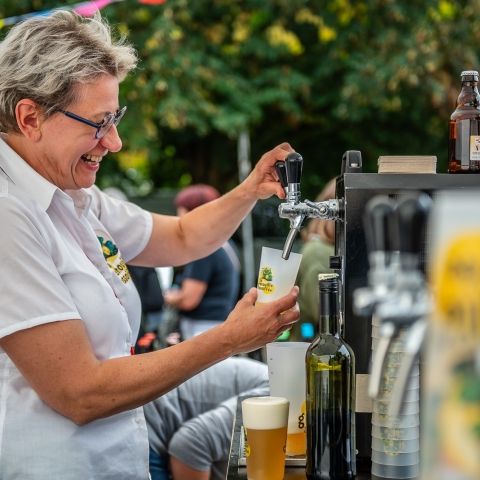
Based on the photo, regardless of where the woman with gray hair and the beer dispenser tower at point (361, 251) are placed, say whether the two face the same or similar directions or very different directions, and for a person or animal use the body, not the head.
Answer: very different directions

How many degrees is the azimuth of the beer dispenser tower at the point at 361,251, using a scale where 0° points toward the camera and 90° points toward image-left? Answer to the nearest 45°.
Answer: approximately 90°

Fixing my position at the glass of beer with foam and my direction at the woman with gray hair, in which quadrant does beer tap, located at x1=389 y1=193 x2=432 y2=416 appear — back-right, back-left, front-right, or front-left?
back-left

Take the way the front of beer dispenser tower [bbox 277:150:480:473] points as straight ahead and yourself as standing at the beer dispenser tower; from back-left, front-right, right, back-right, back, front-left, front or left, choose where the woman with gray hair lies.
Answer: front

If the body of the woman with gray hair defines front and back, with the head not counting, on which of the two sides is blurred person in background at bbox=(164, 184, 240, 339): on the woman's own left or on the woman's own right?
on the woman's own left

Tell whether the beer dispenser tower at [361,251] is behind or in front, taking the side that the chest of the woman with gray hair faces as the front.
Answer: in front

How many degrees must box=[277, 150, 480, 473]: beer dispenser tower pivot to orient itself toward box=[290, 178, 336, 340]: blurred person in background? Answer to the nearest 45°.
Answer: approximately 90° to its right

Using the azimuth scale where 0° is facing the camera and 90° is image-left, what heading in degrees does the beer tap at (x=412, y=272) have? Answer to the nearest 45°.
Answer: approximately 90°

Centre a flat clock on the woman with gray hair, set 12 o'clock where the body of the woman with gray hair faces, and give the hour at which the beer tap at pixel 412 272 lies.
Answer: The beer tap is roughly at 2 o'clock from the woman with gray hair.

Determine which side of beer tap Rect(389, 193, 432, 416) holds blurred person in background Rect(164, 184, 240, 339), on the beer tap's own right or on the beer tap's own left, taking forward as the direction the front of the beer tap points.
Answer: on the beer tap's own right

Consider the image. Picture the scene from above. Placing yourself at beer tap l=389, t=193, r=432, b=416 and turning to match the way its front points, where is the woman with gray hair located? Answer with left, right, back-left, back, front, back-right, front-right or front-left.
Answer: front-right

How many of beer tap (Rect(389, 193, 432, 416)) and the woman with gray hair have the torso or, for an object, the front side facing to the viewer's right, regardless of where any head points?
1
